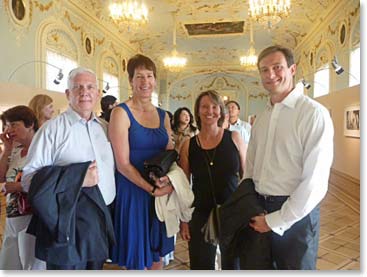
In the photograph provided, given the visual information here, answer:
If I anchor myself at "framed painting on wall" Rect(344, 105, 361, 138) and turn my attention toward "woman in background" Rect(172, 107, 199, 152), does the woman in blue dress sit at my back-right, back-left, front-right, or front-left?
front-left

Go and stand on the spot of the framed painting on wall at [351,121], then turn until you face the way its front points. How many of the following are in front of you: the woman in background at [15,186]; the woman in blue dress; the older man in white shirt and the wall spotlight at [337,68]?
3

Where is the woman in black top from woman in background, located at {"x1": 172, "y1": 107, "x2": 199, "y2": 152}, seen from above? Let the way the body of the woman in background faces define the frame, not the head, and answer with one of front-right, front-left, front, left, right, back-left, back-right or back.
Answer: front-right

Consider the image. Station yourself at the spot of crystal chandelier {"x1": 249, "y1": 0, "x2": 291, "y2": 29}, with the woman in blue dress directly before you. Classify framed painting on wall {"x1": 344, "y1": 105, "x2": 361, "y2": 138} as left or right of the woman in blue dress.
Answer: left

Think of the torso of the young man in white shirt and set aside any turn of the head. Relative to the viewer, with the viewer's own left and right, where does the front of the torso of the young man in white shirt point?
facing the viewer and to the left of the viewer

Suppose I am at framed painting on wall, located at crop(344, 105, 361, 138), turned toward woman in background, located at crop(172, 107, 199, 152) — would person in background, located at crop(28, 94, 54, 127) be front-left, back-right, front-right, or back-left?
front-left

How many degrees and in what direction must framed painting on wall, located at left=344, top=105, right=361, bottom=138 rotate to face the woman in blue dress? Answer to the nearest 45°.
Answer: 0° — it already faces them

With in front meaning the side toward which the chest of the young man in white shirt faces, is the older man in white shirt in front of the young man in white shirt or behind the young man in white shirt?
in front

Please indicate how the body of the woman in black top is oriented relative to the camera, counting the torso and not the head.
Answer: toward the camera

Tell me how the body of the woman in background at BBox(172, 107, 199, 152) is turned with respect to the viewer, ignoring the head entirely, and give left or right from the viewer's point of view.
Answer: facing the viewer and to the right of the viewer
